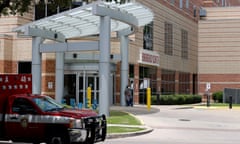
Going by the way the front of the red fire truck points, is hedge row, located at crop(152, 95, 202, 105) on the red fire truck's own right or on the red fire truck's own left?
on the red fire truck's own left

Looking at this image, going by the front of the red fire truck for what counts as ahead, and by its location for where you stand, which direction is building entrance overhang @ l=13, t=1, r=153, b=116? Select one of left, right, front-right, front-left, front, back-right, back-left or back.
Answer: back-left

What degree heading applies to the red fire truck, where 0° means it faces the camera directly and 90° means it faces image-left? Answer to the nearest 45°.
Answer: approximately 315°
